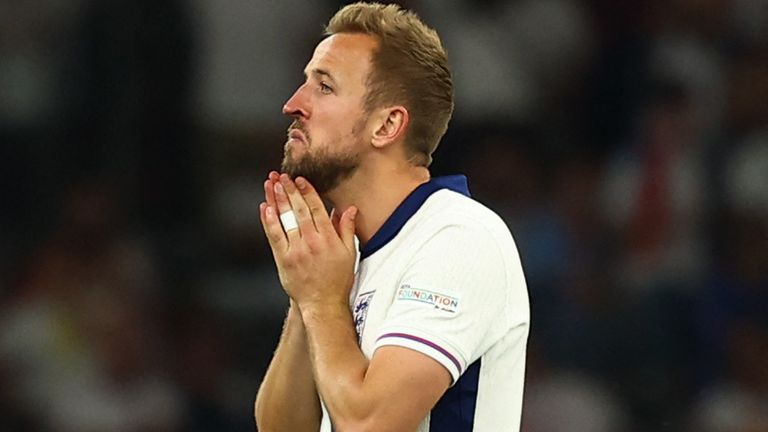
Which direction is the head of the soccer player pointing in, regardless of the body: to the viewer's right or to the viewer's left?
to the viewer's left

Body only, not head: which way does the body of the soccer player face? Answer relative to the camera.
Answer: to the viewer's left

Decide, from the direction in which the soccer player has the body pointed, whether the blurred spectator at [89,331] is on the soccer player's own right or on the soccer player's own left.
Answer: on the soccer player's own right
